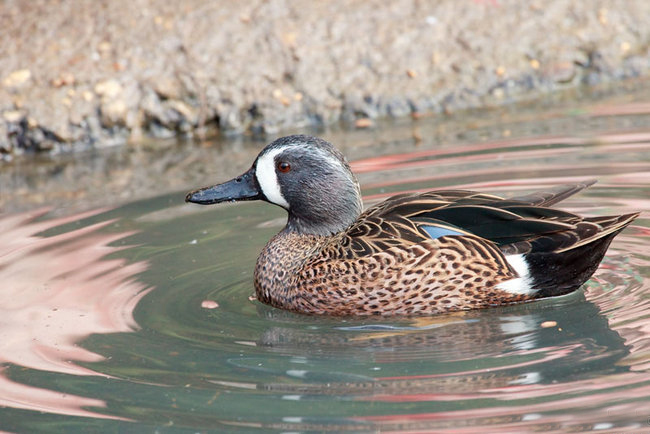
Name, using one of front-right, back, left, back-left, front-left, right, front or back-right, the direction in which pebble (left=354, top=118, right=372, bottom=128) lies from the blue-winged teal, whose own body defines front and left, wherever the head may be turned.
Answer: right

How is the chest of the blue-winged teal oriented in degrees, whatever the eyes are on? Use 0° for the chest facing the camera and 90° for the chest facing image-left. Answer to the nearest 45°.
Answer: approximately 90°

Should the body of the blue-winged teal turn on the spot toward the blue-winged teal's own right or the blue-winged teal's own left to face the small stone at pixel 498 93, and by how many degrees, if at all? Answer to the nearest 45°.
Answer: approximately 90° to the blue-winged teal's own right

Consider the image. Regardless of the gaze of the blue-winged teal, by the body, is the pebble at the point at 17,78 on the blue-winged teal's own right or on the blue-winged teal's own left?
on the blue-winged teal's own right

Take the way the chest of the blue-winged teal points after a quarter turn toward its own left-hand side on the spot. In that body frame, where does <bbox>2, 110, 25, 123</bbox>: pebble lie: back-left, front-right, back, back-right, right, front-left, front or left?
back-right

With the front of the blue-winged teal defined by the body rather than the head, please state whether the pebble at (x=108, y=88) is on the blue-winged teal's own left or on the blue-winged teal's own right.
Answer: on the blue-winged teal's own right
